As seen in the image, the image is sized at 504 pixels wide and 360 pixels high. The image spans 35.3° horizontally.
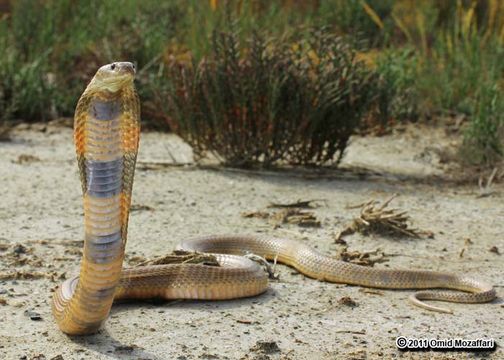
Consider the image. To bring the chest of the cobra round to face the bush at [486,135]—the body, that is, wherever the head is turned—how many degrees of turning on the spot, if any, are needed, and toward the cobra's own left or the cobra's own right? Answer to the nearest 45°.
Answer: approximately 90° to the cobra's own left

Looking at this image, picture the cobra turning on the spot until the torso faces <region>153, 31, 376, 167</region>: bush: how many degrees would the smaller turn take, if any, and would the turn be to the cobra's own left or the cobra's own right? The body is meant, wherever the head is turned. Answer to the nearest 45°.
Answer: approximately 135° to the cobra's own left

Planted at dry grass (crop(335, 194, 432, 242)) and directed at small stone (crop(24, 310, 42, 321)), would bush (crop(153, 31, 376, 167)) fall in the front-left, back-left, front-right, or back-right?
back-right

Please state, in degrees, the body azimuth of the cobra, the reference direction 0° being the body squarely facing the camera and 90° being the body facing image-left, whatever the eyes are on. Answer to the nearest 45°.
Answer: approximately 315°

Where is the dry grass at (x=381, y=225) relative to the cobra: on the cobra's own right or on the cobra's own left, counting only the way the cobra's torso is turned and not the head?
on the cobra's own left

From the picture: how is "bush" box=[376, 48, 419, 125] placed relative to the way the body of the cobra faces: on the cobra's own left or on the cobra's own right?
on the cobra's own left

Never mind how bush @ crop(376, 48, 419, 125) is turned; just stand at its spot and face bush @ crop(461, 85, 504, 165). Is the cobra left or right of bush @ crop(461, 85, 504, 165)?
right
